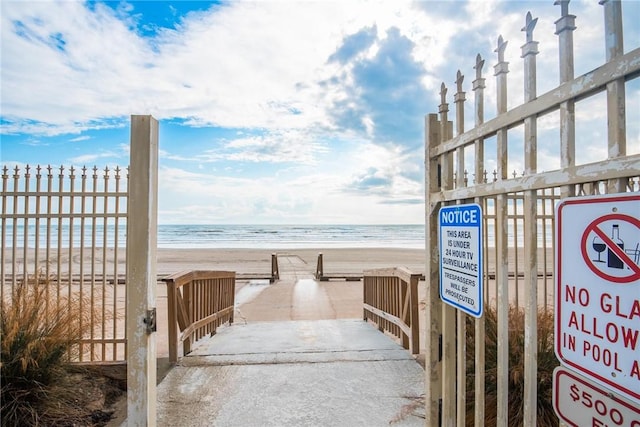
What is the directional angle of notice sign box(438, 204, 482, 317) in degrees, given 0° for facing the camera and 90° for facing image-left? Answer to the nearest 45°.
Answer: approximately 45°

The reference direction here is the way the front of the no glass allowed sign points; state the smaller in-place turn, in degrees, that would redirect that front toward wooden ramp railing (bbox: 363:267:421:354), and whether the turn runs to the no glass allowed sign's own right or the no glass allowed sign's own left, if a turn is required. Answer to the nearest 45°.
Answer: approximately 90° to the no glass allowed sign's own right

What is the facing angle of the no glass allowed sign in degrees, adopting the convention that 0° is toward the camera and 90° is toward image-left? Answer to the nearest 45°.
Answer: approximately 45°

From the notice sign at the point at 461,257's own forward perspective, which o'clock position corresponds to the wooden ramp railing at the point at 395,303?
The wooden ramp railing is roughly at 4 o'clock from the notice sign.

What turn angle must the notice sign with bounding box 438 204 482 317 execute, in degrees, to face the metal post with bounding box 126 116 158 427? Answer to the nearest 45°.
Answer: approximately 45° to its right

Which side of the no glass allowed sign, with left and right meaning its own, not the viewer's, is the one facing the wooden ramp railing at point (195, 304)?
right
